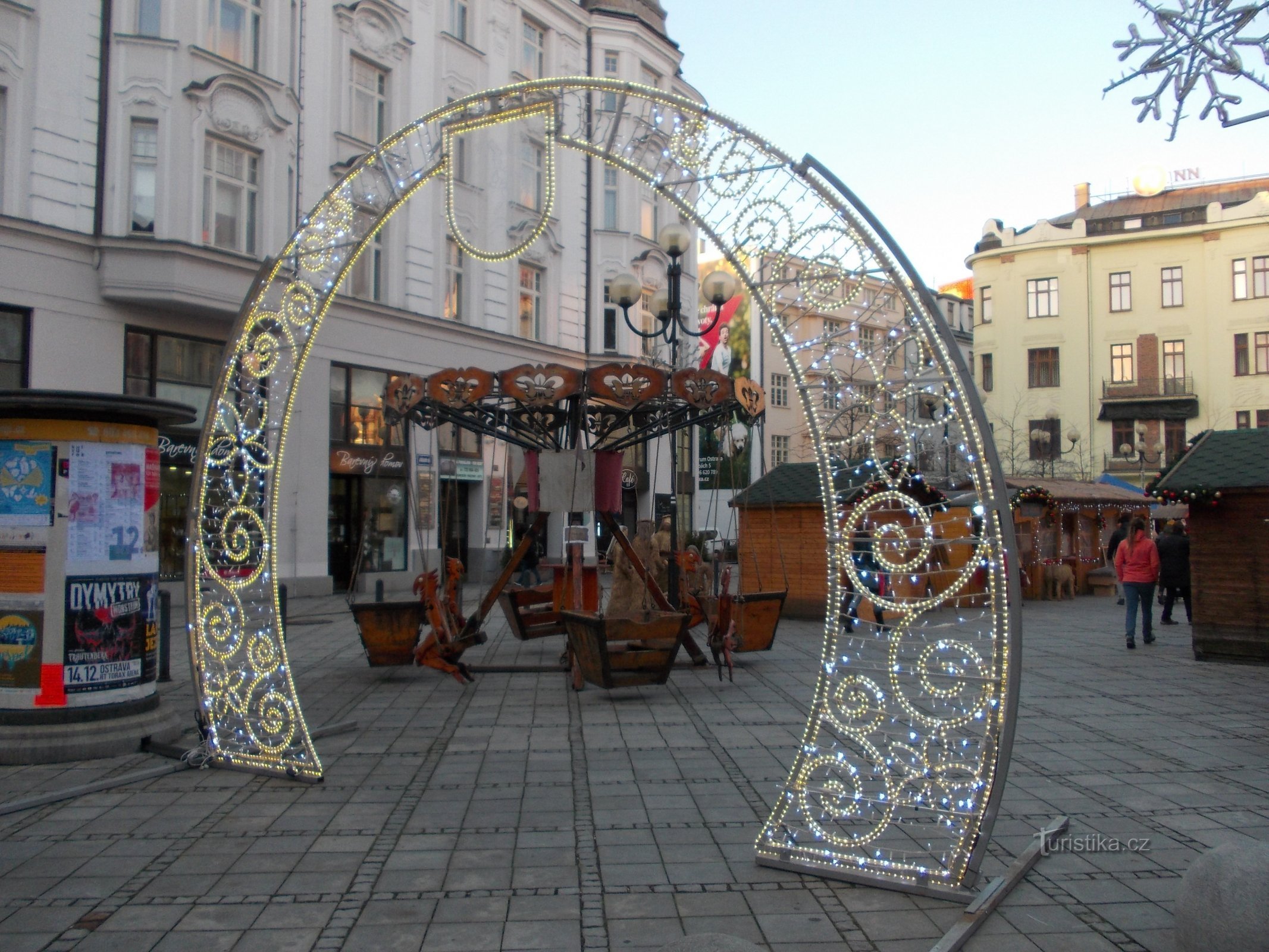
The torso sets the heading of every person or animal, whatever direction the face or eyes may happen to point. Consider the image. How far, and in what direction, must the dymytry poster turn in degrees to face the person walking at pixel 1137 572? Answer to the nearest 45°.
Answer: approximately 90° to its left

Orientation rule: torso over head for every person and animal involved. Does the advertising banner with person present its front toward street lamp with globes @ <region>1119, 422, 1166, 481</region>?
no

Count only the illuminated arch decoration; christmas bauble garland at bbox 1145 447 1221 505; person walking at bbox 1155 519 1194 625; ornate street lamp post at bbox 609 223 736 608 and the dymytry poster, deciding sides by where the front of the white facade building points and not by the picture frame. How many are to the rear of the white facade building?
0

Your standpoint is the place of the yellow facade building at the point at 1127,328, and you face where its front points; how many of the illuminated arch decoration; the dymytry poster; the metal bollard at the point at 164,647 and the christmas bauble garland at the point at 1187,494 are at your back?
0

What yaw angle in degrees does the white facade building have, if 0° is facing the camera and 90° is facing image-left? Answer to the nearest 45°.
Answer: approximately 315°

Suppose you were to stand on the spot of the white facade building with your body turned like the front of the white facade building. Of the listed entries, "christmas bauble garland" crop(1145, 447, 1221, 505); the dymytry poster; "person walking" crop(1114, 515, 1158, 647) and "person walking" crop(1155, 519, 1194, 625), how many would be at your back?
0

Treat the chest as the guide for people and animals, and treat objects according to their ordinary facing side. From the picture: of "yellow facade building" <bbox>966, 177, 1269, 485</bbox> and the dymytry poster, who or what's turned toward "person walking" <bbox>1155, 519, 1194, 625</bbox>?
the yellow facade building

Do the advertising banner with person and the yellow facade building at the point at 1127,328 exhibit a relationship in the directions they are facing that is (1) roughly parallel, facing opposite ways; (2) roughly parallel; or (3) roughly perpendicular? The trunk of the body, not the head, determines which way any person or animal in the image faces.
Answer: roughly parallel

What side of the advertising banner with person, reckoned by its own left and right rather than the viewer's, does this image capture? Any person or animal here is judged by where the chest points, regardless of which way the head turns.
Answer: front

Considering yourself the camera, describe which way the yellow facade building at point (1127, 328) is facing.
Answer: facing the viewer

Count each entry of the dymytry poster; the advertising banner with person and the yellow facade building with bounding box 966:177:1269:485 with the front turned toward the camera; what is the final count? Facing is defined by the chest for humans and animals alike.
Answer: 3

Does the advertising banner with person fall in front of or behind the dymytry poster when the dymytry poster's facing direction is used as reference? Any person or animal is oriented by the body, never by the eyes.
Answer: behind

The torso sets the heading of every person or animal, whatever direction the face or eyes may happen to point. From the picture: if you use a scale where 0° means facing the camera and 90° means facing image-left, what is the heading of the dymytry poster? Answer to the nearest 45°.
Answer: approximately 0°

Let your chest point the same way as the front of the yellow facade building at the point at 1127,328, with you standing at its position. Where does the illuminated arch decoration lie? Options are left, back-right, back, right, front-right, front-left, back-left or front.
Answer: front

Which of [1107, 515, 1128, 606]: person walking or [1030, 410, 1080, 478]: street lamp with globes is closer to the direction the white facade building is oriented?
the person walking

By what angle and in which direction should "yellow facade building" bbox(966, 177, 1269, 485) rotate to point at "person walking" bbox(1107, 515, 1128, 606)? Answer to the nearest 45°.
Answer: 0° — it already faces them

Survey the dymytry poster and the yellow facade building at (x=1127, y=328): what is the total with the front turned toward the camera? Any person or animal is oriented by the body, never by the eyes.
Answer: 2

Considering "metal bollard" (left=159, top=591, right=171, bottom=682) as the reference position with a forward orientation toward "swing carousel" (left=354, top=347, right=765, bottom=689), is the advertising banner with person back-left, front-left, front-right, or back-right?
front-left
